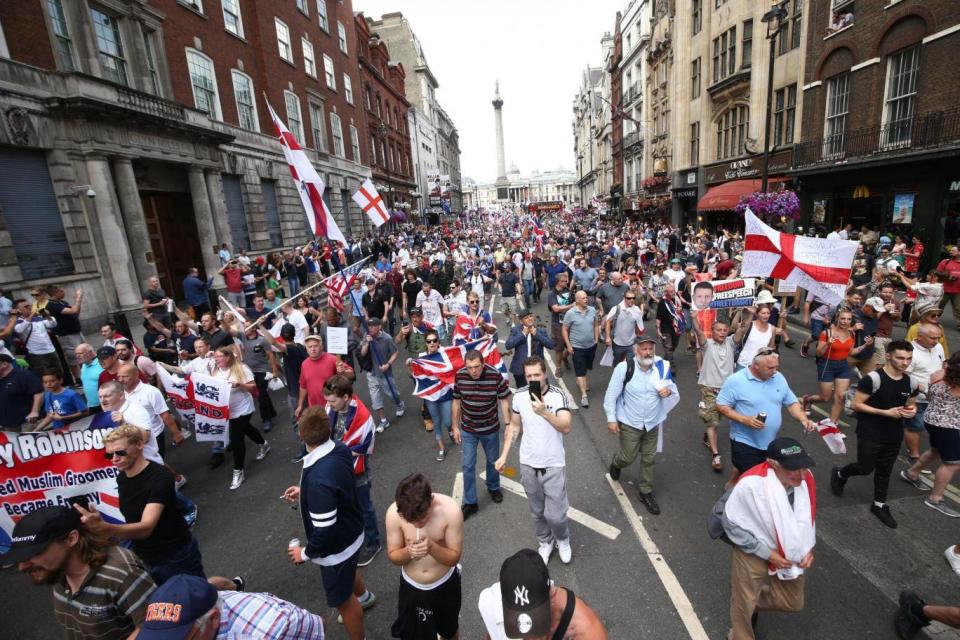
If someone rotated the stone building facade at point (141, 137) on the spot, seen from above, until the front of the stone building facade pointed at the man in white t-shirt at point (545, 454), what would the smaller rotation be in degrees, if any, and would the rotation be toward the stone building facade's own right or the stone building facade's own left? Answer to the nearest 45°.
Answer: approximately 45° to the stone building facade's own right

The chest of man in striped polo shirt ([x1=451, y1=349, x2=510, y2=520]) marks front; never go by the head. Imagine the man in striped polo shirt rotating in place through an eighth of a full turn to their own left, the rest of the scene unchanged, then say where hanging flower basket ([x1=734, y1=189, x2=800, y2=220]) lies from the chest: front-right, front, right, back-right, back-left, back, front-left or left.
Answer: left

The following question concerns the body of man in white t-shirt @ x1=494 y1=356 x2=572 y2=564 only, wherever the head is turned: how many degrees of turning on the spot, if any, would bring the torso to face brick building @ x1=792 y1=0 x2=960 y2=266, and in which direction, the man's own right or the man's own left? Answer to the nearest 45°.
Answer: approximately 135° to the man's own left

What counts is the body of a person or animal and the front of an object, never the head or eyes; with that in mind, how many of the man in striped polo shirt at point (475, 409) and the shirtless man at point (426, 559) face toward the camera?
2

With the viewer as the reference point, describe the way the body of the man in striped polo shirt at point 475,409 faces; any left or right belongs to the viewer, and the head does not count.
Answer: facing the viewer

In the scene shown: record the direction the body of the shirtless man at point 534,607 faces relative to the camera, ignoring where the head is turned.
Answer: toward the camera

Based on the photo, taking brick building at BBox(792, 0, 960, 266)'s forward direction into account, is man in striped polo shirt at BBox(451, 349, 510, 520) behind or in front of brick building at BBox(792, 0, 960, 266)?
in front

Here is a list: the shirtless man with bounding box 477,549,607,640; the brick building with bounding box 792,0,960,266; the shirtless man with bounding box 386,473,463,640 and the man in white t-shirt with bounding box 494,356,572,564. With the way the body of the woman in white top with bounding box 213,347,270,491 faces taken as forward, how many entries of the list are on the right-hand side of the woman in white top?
0

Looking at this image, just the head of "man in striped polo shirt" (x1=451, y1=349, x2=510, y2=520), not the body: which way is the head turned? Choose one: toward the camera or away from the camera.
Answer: toward the camera

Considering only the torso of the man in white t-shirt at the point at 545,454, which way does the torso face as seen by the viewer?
toward the camera

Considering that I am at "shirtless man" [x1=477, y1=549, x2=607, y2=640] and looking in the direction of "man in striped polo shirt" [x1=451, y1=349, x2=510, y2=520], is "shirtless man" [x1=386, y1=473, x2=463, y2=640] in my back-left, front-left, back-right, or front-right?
front-left

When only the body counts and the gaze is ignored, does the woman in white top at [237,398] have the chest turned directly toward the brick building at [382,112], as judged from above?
no

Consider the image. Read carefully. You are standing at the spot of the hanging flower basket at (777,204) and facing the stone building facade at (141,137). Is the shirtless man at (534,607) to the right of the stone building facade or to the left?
left

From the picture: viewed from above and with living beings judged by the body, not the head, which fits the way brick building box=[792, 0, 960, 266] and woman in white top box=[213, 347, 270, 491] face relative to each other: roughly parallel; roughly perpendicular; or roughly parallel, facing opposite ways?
roughly perpendicular

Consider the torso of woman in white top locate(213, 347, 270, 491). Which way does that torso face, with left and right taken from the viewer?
facing the viewer and to the left of the viewer

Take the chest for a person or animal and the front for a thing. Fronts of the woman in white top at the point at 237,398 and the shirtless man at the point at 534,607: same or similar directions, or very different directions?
same or similar directions
